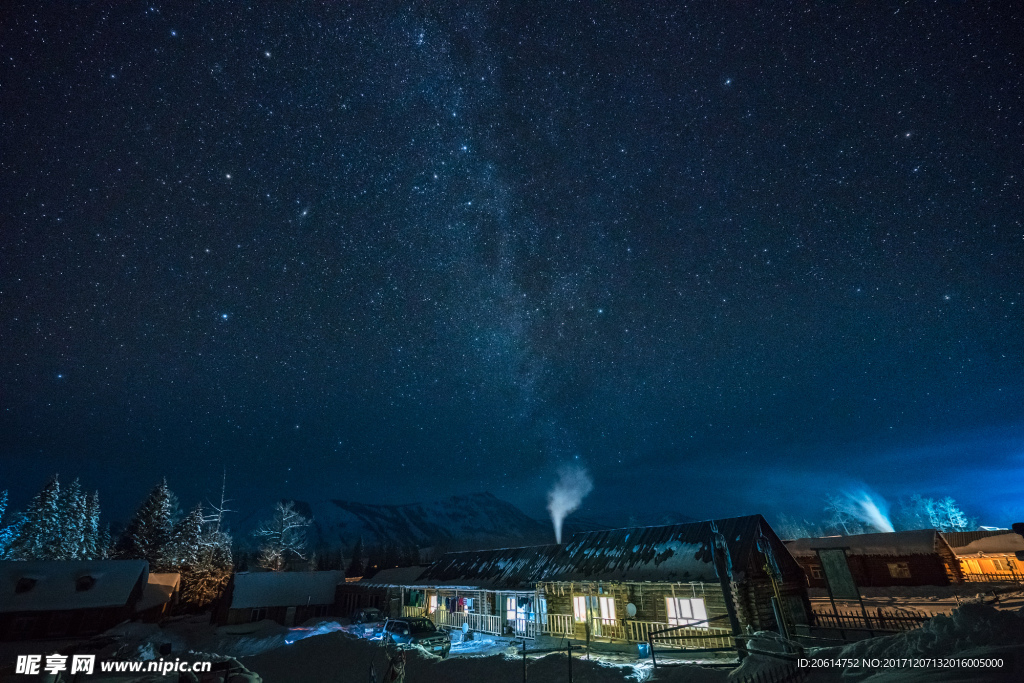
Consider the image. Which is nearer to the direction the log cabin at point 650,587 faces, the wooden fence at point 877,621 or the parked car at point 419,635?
the parked car

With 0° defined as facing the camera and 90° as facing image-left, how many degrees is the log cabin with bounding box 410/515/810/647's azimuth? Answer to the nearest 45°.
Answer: approximately 45°

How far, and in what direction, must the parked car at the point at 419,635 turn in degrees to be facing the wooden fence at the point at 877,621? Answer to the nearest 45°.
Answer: approximately 45° to its left

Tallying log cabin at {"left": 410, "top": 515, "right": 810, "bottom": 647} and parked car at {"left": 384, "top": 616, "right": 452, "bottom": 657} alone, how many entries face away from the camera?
0

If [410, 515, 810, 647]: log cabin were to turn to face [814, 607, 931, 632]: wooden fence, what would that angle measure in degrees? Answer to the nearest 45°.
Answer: approximately 135° to its left

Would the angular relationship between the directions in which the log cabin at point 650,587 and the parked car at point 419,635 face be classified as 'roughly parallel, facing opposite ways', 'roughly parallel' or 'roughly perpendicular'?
roughly perpendicular

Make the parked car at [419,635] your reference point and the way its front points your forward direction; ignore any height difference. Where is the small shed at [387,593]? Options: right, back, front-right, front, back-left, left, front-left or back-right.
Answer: back-left

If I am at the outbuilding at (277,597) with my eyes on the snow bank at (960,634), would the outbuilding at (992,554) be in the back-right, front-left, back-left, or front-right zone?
front-left

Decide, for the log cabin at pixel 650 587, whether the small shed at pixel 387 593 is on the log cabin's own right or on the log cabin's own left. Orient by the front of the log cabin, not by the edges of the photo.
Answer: on the log cabin's own right

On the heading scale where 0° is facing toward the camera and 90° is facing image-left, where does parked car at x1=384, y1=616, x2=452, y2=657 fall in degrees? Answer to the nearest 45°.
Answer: approximately 315°

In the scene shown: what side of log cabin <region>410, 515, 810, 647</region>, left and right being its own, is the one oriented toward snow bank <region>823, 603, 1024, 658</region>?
left

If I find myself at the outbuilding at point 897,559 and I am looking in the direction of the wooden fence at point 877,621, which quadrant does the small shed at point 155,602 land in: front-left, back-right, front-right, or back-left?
front-right
